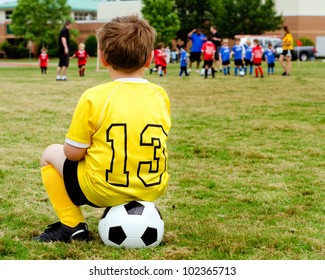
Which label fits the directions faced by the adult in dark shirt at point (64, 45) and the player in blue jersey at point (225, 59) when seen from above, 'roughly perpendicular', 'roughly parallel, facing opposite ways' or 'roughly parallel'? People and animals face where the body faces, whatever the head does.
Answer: roughly perpendicular

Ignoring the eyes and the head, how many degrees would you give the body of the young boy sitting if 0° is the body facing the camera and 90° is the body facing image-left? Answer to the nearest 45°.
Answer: approximately 135°

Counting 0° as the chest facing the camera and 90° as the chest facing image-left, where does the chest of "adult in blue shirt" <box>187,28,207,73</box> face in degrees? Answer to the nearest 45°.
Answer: approximately 0°

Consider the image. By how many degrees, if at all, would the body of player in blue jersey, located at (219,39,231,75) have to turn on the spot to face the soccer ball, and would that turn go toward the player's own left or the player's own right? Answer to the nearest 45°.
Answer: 0° — they already face it

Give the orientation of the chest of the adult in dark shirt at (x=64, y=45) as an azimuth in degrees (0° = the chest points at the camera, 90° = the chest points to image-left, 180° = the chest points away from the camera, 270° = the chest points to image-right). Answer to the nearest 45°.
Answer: approximately 270°

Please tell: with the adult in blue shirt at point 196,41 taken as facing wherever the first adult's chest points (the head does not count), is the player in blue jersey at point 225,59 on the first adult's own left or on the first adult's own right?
on the first adult's own left

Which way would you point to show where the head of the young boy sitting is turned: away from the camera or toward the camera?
away from the camera
